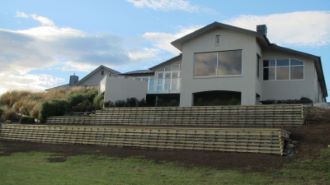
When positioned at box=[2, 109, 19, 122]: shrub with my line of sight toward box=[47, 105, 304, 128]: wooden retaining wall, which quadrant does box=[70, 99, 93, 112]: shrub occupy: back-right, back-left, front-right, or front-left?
front-left

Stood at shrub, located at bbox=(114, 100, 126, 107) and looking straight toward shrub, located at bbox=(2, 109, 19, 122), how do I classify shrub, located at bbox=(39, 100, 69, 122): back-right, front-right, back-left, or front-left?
front-left

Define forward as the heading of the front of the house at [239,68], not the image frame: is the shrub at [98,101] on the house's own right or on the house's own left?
on the house's own right

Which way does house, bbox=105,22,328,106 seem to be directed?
toward the camera

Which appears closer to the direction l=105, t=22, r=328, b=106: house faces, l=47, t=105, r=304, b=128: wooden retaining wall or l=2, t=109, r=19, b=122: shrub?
the wooden retaining wall

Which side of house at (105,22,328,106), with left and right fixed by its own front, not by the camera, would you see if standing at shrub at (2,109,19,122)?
right

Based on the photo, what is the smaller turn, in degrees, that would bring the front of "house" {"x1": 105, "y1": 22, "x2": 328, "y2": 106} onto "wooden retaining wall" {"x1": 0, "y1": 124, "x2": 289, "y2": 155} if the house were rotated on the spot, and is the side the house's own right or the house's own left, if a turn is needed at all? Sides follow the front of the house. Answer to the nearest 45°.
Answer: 0° — it already faces it

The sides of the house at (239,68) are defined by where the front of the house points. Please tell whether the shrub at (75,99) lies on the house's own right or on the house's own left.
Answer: on the house's own right

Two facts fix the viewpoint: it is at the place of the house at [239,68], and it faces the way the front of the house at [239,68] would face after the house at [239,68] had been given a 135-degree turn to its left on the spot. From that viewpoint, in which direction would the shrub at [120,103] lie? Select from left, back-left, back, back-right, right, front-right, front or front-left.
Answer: back-left

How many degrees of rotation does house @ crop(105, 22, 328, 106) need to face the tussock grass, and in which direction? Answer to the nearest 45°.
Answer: approximately 90° to its right

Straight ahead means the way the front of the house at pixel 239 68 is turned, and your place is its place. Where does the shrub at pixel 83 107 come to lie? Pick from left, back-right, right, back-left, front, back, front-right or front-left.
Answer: right

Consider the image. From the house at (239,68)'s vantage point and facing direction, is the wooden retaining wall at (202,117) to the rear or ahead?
ahead

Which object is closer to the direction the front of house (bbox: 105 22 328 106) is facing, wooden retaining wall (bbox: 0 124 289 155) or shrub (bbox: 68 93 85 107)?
the wooden retaining wall
